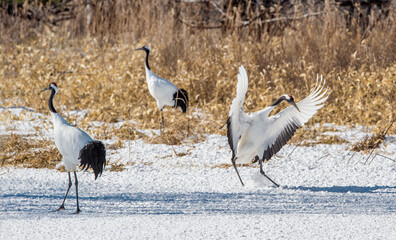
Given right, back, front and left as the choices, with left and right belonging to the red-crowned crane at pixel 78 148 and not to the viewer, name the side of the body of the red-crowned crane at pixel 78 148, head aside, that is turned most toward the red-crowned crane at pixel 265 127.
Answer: back

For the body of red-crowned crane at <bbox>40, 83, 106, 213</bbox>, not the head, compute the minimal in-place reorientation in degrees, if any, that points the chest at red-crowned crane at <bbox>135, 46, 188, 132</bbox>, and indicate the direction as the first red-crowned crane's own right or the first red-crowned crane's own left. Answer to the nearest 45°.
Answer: approximately 90° to the first red-crowned crane's own right

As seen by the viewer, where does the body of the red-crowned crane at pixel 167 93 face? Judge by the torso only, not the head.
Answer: to the viewer's left

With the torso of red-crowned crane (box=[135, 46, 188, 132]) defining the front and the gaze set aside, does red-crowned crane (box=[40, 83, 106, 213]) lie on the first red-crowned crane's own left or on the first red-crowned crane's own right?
on the first red-crowned crane's own left

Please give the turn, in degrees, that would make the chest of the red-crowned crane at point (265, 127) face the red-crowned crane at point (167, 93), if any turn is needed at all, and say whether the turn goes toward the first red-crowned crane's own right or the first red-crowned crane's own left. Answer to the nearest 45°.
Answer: approximately 180°

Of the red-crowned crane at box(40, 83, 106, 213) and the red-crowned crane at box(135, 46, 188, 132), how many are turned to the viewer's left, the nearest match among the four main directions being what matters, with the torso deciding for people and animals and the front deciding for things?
2

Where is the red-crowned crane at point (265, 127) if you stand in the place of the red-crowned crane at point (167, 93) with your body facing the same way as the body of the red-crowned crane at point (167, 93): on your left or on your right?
on your left

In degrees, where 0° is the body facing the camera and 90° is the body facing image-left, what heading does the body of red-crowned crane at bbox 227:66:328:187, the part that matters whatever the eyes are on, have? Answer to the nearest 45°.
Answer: approximately 315°

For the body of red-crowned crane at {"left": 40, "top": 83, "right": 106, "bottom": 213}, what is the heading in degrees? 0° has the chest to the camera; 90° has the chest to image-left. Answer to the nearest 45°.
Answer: approximately 90°

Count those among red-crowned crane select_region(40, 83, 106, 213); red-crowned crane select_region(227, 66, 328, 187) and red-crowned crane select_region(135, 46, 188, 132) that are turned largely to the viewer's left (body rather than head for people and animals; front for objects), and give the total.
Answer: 2

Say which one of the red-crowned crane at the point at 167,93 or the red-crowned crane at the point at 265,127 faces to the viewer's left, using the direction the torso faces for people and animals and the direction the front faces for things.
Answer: the red-crowned crane at the point at 167,93
